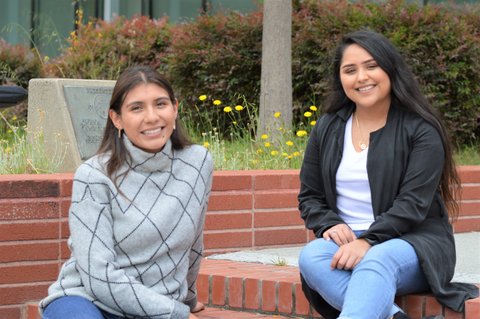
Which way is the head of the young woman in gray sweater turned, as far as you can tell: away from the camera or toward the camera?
toward the camera

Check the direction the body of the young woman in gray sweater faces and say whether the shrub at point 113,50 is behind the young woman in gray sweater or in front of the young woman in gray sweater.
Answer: behind

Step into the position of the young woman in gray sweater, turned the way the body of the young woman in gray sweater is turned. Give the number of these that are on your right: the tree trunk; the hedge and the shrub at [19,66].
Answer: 0

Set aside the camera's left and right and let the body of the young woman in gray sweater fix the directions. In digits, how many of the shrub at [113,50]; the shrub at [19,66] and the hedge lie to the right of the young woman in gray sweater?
0

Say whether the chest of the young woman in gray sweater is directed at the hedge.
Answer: no

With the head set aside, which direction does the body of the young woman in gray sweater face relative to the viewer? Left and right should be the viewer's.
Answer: facing the viewer and to the right of the viewer

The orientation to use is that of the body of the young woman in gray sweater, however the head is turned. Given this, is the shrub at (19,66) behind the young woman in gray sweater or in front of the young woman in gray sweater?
behind

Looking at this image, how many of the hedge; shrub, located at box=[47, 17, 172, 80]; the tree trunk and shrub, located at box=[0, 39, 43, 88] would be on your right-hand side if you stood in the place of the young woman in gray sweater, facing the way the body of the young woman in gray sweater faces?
0
